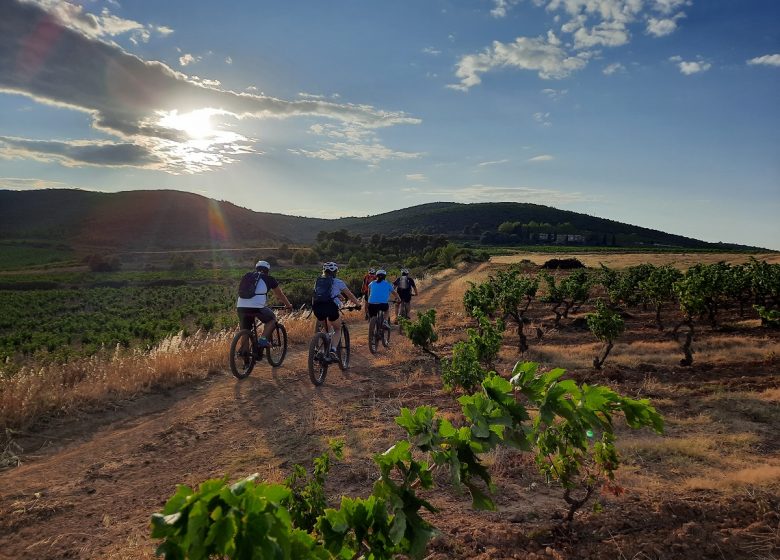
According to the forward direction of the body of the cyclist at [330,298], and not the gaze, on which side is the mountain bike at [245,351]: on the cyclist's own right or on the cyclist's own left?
on the cyclist's own left

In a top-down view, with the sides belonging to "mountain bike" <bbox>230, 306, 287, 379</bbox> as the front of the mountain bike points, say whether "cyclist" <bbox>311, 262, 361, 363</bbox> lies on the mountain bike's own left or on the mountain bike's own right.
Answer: on the mountain bike's own right

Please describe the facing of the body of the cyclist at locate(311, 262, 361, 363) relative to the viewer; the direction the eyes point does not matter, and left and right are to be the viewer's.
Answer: facing away from the viewer and to the right of the viewer

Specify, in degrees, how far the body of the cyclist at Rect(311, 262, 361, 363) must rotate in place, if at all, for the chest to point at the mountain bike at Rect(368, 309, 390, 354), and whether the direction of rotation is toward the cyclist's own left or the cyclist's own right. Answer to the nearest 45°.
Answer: approximately 45° to the cyclist's own left

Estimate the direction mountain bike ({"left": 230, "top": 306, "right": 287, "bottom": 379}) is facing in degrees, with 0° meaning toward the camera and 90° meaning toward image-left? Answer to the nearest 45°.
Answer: approximately 225°

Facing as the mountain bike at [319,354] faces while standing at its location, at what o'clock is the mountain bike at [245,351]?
the mountain bike at [245,351] is roughly at 8 o'clock from the mountain bike at [319,354].

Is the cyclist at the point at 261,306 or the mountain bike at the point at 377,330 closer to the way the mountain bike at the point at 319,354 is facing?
the mountain bike

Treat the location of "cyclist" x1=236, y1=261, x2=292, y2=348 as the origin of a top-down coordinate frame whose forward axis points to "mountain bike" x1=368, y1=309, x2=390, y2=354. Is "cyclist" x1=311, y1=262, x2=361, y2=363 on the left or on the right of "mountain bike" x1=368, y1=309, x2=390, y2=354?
right

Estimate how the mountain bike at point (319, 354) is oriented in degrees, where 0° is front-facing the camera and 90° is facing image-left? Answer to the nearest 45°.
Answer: approximately 225°

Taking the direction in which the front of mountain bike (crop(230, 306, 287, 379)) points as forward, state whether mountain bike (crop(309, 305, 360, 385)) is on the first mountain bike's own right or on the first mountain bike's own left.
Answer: on the first mountain bike's own right
